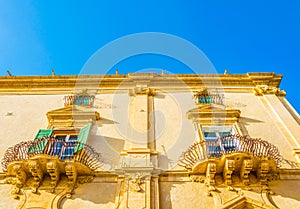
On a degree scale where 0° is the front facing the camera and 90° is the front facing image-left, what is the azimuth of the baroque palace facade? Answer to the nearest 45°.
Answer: approximately 0°
